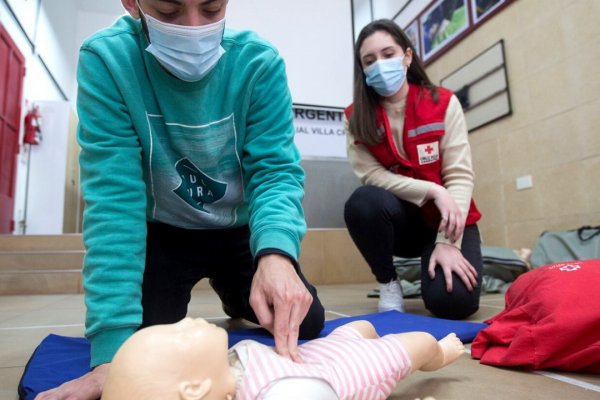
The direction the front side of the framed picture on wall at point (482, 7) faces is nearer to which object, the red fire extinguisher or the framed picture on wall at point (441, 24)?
the red fire extinguisher

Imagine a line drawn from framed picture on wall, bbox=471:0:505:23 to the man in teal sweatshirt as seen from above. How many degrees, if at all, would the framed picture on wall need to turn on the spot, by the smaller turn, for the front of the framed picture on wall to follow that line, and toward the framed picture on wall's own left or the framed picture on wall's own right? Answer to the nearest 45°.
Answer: approximately 45° to the framed picture on wall's own left

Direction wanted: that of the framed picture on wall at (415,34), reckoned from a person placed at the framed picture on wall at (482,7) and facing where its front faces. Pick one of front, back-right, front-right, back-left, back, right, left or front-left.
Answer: right

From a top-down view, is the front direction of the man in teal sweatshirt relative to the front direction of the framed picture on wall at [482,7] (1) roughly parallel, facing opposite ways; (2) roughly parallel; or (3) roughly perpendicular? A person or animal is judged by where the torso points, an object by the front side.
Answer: roughly perpendicular

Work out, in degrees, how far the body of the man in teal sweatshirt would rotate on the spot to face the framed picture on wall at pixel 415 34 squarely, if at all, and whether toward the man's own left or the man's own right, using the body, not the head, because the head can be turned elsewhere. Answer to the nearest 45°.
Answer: approximately 135° to the man's own left

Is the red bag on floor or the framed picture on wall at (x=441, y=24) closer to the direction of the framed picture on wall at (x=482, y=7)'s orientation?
the red bag on floor

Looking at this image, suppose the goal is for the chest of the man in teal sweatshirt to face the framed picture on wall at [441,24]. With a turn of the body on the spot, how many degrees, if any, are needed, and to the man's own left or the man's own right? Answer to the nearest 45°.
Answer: approximately 135° to the man's own left

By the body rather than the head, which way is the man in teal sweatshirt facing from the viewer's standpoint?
toward the camera

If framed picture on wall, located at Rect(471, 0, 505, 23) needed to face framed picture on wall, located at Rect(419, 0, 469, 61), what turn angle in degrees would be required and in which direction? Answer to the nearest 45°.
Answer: approximately 90° to its right

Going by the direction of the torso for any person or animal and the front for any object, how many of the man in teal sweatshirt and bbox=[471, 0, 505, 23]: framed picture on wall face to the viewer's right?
0

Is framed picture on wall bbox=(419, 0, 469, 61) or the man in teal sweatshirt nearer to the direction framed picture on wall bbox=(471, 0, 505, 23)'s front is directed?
the man in teal sweatshirt

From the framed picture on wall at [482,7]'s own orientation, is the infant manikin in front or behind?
in front

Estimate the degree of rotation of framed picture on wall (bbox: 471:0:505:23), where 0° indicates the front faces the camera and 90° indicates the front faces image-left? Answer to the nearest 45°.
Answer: approximately 45°
